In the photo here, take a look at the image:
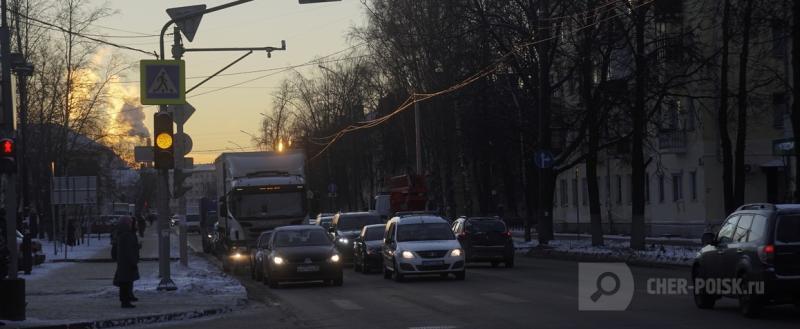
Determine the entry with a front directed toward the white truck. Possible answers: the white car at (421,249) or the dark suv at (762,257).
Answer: the dark suv

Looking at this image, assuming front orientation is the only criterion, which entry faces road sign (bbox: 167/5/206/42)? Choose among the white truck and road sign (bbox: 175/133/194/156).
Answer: the white truck

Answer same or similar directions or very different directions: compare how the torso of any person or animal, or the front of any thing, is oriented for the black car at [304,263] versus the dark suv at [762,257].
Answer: very different directions

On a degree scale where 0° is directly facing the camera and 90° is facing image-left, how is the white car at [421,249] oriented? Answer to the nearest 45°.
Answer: approximately 0°

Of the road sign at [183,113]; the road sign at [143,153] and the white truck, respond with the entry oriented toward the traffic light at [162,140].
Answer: the white truck

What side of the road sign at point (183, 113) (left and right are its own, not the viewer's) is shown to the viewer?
back
